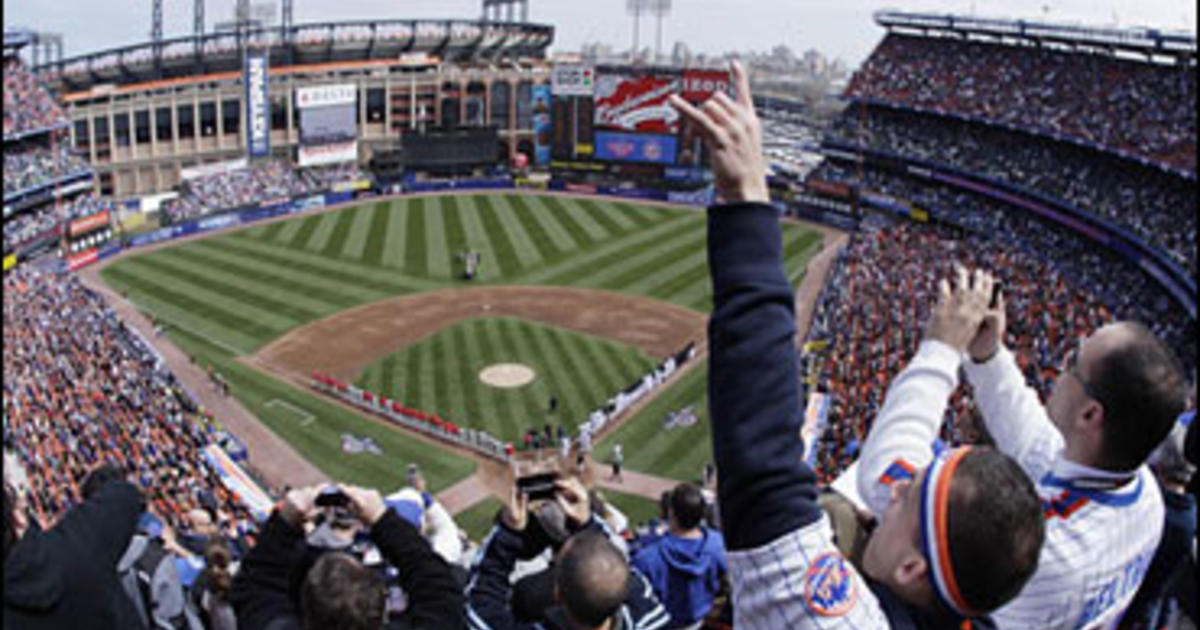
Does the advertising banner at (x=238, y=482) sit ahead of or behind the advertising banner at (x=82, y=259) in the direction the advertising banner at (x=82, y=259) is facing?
ahead

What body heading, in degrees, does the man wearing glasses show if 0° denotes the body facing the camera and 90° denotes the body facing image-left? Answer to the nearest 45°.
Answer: approximately 135°

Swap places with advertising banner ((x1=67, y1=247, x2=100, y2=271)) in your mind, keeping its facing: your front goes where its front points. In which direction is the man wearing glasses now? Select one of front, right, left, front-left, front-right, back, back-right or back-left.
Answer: front-right

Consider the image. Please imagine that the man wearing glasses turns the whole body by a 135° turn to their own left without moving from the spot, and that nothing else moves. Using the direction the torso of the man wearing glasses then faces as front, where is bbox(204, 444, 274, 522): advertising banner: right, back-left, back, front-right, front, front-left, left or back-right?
back-right

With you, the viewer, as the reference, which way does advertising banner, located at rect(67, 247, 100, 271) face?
facing the viewer and to the right of the viewer

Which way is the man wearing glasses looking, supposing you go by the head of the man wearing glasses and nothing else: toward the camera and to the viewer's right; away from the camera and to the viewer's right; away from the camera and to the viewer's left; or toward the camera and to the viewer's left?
away from the camera and to the viewer's left

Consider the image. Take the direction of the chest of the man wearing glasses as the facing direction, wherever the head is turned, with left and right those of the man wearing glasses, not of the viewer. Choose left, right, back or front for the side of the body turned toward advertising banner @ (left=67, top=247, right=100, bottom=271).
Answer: front
